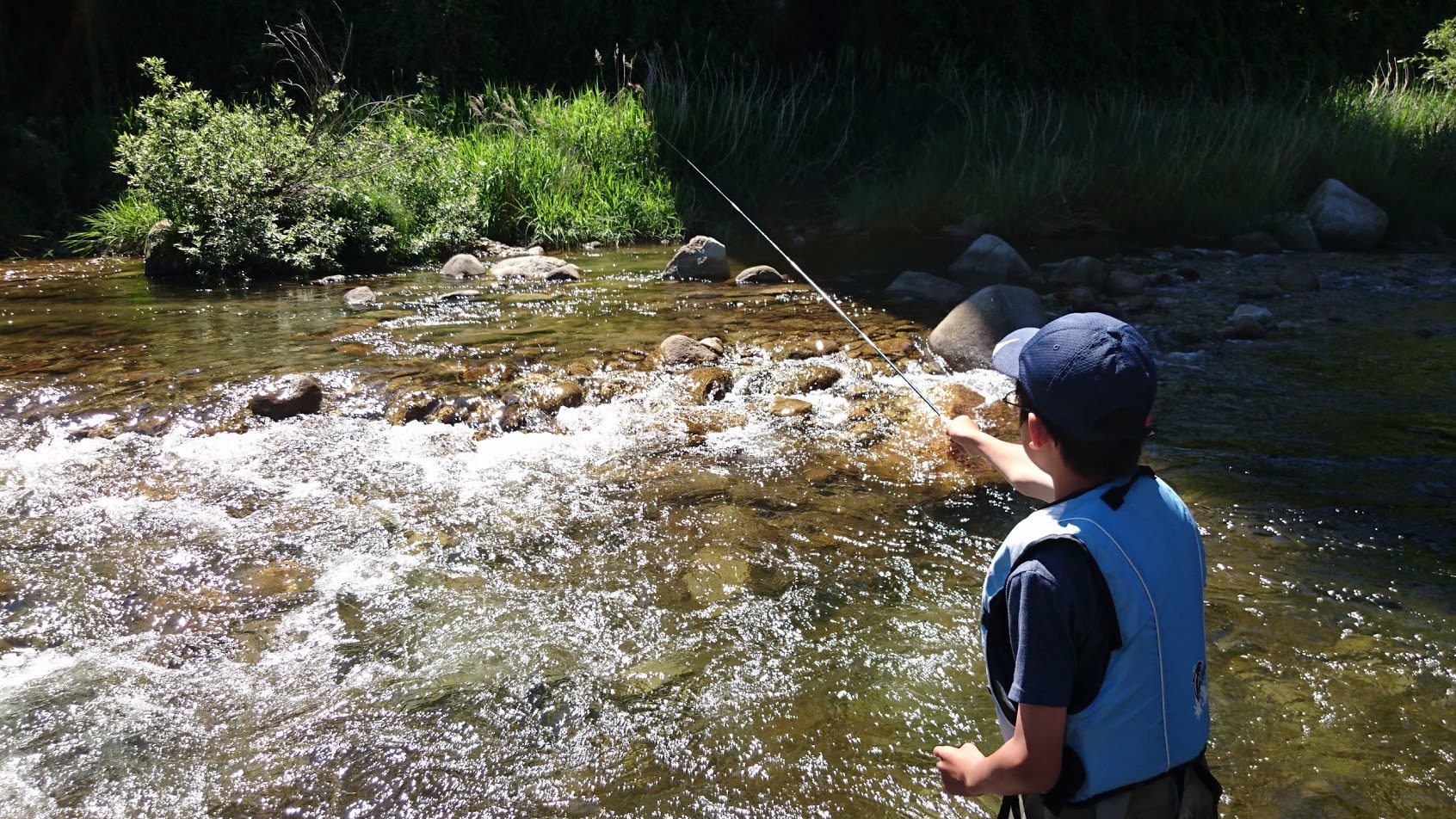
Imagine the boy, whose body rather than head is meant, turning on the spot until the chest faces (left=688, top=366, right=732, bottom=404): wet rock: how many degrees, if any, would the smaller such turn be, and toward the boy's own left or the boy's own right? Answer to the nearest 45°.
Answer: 0° — they already face it

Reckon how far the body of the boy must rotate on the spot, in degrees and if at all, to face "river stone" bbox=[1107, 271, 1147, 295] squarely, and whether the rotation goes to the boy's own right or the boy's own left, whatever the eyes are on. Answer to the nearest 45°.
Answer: approximately 45° to the boy's own right

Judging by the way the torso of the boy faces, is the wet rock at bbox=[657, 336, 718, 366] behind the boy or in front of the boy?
in front

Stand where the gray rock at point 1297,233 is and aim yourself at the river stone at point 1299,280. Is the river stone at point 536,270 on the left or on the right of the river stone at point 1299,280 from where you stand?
right

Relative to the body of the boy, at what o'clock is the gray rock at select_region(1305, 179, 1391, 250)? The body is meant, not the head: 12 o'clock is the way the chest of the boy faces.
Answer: The gray rock is roughly at 2 o'clock from the boy.

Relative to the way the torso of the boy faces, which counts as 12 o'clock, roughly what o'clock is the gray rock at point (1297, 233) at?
The gray rock is roughly at 2 o'clock from the boy.

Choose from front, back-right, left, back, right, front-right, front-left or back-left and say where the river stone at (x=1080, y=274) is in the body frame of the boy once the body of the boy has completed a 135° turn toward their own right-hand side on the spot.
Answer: left

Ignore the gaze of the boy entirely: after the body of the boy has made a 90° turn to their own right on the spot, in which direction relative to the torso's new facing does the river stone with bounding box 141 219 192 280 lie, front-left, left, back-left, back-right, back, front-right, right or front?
left

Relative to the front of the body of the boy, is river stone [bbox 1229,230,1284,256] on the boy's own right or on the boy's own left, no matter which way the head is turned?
on the boy's own right

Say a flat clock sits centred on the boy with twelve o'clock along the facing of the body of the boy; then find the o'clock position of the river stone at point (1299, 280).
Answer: The river stone is roughly at 2 o'clock from the boy.

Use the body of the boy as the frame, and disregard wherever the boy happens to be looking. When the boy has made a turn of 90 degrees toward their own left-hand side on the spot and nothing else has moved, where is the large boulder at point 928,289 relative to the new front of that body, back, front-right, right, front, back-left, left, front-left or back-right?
back-right

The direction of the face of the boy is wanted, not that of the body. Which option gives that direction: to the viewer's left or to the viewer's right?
to the viewer's left

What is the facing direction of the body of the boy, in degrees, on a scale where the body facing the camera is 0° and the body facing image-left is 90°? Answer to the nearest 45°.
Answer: approximately 135°

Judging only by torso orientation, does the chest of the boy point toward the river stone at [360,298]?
yes

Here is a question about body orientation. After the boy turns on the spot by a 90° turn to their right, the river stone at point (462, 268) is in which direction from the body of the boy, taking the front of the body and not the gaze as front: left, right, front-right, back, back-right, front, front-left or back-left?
left
